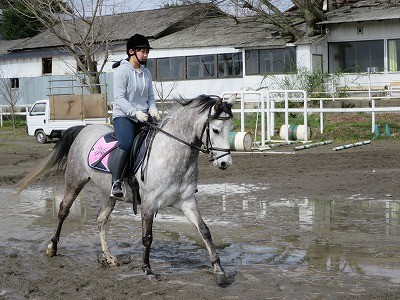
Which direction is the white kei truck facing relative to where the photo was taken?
to the viewer's left

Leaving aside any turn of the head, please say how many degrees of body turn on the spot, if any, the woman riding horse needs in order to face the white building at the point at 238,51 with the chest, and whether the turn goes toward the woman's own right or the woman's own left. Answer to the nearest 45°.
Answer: approximately 135° to the woman's own left

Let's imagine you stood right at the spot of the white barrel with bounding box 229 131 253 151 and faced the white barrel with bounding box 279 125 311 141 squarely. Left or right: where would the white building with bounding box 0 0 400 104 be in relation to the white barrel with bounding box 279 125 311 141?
left

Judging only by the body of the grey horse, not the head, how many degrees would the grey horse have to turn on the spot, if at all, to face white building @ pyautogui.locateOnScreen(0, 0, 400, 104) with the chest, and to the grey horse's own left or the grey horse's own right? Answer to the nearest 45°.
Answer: approximately 135° to the grey horse's own left

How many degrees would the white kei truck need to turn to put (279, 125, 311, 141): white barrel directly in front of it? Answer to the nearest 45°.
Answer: approximately 135° to its left

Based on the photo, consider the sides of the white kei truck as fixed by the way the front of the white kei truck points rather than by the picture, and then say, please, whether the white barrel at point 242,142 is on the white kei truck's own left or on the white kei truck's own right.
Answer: on the white kei truck's own left

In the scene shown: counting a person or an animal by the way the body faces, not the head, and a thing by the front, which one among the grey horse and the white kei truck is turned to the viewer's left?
the white kei truck

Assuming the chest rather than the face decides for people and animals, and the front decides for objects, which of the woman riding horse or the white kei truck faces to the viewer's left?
the white kei truck

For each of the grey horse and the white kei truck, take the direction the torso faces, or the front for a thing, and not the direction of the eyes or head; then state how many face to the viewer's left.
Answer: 1

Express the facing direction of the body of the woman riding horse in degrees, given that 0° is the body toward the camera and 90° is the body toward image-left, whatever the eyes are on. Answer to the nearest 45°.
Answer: approximately 315°

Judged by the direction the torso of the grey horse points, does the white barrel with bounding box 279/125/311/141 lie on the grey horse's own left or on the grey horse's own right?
on the grey horse's own left

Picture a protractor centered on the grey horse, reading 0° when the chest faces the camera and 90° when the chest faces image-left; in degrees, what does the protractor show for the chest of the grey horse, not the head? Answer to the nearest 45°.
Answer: approximately 315°

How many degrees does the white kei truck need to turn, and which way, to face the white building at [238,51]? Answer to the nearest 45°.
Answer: approximately 135° to its right
